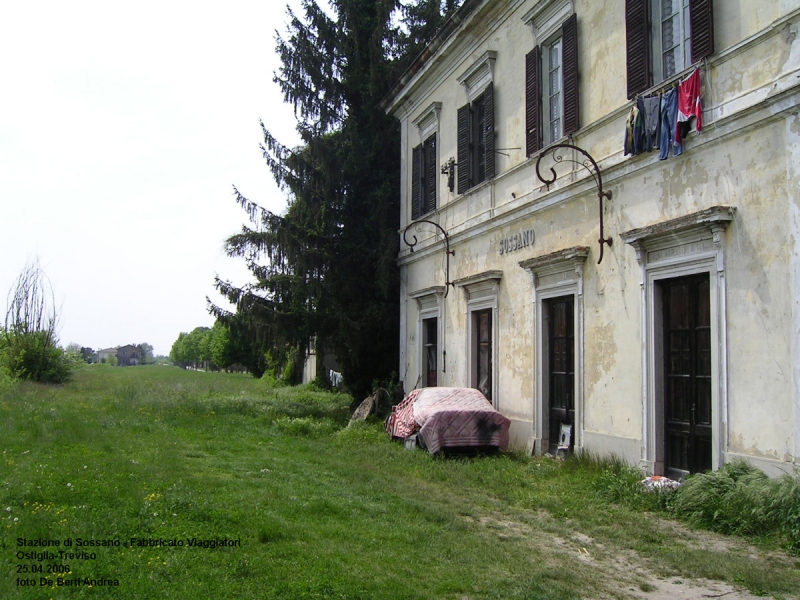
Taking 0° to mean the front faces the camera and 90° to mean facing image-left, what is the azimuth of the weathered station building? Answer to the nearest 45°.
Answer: approximately 45°

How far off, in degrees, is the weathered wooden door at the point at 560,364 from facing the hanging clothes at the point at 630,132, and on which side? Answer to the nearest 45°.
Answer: approximately 45° to its left

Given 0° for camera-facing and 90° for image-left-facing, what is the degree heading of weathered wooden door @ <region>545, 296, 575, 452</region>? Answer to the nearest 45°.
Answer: approximately 45°

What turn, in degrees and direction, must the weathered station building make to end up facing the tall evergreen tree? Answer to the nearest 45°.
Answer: approximately 90° to its right

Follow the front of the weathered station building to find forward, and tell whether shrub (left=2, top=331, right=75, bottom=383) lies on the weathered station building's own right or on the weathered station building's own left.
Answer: on the weathered station building's own right

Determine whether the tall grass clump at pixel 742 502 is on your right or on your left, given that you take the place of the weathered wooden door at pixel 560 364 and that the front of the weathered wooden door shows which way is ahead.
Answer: on your left

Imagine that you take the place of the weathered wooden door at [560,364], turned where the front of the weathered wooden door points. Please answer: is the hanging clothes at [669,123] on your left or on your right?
on your left

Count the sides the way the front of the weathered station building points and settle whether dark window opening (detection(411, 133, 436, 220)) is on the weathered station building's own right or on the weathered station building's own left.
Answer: on the weathered station building's own right
